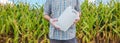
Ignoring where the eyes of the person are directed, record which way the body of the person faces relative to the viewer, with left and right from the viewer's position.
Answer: facing the viewer
